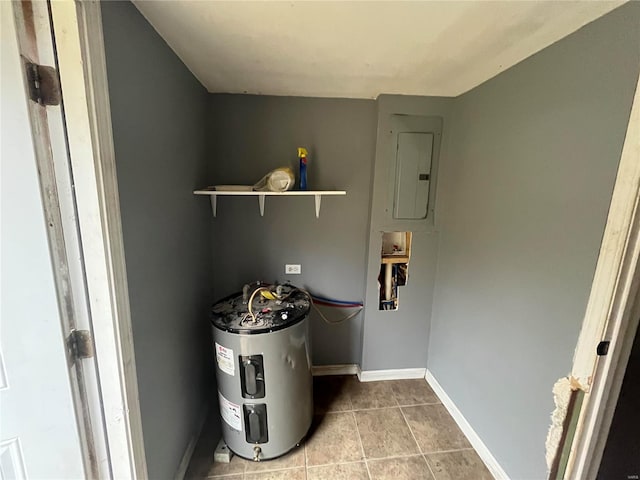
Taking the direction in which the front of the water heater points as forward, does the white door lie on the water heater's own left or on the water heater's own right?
on the water heater's own right

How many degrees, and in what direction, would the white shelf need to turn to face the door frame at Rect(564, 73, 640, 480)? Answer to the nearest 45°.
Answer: approximately 45° to its left

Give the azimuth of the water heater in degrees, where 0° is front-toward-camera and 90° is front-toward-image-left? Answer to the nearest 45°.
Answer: approximately 0°

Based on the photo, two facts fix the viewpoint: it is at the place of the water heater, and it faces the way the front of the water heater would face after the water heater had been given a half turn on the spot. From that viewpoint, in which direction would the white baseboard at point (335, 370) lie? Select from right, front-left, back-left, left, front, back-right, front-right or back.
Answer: front-right

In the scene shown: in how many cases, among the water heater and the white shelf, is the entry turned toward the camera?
2

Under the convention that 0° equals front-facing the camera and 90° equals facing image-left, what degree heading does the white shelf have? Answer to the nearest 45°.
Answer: approximately 0°

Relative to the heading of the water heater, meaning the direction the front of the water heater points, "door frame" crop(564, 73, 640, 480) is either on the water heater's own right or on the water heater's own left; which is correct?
on the water heater's own left
